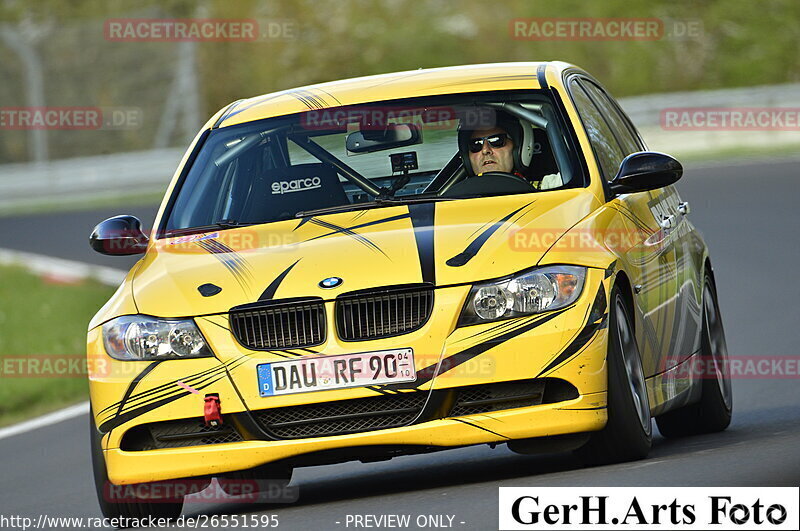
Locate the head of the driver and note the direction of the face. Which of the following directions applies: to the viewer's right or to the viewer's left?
to the viewer's left

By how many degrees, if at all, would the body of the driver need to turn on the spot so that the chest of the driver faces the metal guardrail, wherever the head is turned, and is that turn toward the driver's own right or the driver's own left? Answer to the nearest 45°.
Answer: approximately 135° to the driver's own right

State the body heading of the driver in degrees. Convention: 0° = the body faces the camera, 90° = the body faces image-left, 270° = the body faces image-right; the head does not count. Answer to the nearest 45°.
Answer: approximately 45°
